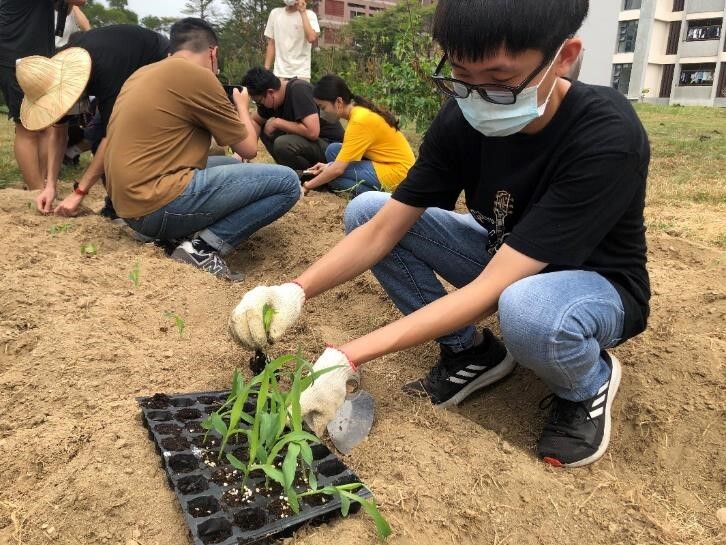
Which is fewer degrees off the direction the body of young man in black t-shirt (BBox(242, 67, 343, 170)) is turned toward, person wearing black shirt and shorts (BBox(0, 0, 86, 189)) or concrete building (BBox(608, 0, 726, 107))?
the person wearing black shirt and shorts

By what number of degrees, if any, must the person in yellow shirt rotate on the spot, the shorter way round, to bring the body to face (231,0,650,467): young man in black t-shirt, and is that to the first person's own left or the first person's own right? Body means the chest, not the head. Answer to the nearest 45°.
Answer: approximately 90° to the first person's own left

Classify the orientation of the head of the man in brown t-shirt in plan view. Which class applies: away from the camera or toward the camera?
away from the camera

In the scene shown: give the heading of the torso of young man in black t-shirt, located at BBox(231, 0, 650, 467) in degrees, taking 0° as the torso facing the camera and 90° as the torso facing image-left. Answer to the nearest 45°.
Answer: approximately 45°

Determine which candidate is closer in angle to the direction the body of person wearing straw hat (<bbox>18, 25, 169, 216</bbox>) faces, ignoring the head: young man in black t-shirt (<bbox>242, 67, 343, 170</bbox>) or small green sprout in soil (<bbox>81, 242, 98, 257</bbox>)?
the small green sprout in soil

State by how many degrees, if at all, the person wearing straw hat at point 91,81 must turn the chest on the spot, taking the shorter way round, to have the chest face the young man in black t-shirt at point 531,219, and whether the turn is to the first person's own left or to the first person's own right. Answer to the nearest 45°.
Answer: approximately 45° to the first person's own left

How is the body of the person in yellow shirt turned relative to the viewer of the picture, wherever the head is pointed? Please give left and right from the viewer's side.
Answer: facing to the left of the viewer

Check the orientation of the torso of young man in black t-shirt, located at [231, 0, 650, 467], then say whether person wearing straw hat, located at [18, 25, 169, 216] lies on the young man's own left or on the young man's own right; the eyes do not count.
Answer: on the young man's own right

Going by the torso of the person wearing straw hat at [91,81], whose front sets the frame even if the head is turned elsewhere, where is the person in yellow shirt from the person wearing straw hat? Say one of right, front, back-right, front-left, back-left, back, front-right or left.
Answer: back-left

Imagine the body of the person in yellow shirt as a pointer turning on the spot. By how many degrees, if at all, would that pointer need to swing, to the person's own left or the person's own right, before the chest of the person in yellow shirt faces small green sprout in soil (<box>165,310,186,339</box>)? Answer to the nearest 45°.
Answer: approximately 90° to the person's own left

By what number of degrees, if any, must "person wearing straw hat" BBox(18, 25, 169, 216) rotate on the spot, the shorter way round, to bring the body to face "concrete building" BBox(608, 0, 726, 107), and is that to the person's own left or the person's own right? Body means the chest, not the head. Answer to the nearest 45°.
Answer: approximately 180°
